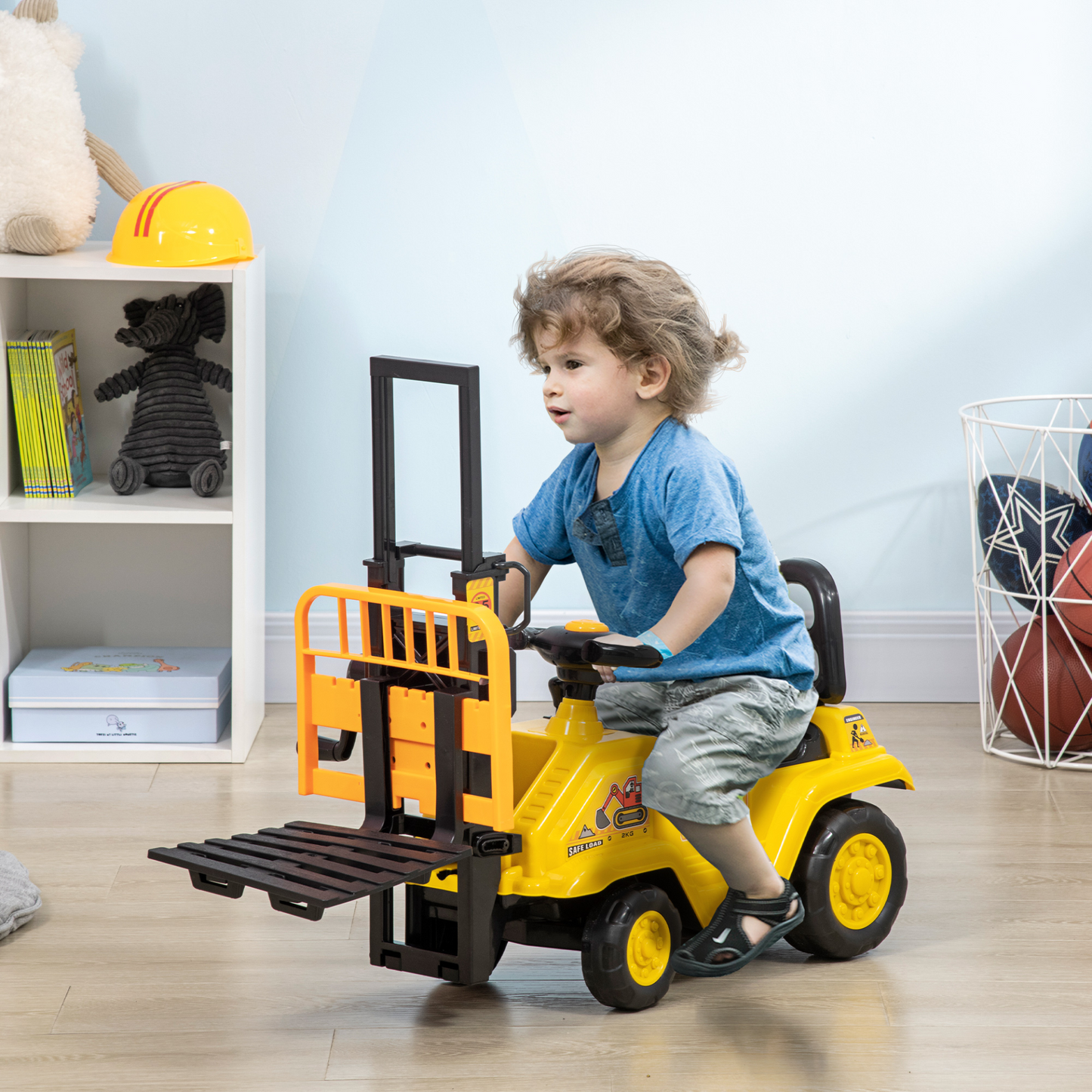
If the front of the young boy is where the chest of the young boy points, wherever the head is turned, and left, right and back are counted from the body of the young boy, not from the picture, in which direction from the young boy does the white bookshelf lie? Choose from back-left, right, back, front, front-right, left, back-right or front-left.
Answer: right

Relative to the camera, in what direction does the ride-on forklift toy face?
facing the viewer and to the left of the viewer

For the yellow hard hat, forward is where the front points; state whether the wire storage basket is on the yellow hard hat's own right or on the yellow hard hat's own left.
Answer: on the yellow hard hat's own left

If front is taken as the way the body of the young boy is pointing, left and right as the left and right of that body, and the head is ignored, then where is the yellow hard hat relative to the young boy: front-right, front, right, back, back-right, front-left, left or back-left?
right

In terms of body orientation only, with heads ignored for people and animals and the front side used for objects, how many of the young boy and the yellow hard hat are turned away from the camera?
0

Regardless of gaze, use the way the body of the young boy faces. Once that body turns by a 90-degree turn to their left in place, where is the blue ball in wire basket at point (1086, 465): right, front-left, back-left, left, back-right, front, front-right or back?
left

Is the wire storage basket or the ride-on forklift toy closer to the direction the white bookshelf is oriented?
the ride-on forklift toy

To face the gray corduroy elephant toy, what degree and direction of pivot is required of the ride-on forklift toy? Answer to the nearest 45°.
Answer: approximately 90° to its right

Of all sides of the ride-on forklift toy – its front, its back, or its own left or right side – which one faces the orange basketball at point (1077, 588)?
back

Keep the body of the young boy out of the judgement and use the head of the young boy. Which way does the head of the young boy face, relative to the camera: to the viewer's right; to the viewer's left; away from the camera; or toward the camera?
to the viewer's left

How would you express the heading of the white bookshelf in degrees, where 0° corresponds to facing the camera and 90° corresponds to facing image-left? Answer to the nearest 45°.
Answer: approximately 0°

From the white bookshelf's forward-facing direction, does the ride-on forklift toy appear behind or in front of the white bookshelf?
in front
